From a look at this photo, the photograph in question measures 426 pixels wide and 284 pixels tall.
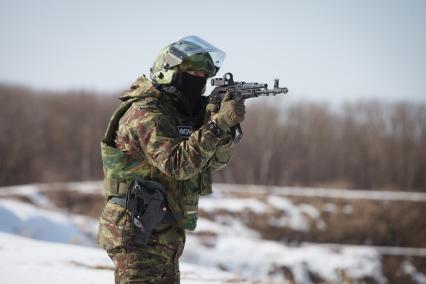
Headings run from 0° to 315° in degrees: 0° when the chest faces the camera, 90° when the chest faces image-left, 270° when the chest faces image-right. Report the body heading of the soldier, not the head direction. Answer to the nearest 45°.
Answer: approximately 270°

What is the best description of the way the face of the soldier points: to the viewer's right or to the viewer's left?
to the viewer's right
